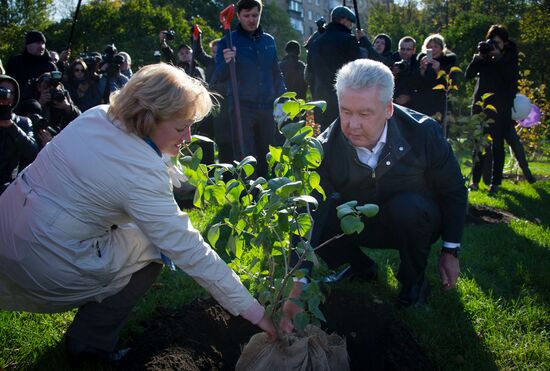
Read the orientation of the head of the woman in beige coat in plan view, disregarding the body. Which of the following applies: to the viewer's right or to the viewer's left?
to the viewer's right

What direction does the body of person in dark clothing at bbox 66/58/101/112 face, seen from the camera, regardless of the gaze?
toward the camera

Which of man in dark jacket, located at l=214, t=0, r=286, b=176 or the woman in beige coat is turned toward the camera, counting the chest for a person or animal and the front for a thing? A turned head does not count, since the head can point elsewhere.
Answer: the man in dark jacket

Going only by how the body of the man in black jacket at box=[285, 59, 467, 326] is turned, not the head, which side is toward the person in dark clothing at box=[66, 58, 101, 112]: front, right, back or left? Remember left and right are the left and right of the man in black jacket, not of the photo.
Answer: right

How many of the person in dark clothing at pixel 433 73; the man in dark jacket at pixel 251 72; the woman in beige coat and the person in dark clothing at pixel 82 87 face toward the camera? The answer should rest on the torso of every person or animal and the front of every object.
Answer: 3

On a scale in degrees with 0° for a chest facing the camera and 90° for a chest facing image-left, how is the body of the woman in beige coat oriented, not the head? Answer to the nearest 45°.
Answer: approximately 270°

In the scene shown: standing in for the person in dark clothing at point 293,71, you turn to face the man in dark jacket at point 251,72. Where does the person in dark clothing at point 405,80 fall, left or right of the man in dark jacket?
left

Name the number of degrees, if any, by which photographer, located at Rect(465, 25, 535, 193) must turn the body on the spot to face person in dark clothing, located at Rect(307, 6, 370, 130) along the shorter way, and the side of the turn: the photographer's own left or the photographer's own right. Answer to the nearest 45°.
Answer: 0° — they already face them

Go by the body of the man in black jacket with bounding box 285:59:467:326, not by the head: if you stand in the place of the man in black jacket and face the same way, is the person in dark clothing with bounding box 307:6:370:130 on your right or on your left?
on your right

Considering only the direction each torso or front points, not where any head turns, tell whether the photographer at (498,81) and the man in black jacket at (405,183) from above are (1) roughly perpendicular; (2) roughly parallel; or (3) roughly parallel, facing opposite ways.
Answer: roughly parallel

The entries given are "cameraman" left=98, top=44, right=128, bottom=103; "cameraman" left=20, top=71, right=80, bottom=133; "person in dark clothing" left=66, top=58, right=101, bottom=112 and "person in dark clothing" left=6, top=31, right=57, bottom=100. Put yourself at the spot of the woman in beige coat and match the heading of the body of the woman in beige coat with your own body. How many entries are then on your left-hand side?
4

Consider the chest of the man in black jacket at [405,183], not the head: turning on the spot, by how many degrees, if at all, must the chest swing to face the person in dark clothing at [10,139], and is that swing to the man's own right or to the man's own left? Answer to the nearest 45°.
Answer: approximately 45° to the man's own right

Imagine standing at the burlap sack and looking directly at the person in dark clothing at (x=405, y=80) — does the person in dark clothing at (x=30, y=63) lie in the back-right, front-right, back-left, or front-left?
front-left

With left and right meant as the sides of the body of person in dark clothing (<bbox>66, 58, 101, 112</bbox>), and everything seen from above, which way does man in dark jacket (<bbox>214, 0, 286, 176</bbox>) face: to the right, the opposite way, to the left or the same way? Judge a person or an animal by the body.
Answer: the same way

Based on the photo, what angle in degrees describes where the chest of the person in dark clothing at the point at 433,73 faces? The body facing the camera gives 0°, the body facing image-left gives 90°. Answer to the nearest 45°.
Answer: approximately 0°

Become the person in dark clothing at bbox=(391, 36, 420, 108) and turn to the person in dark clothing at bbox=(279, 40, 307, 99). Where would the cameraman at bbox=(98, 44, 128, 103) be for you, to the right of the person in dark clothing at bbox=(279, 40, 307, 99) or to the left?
left
